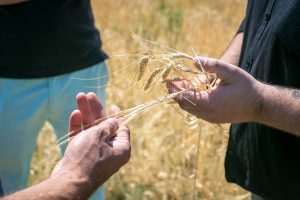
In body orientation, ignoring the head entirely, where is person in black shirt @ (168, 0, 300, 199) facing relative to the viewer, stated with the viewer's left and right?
facing the viewer and to the left of the viewer

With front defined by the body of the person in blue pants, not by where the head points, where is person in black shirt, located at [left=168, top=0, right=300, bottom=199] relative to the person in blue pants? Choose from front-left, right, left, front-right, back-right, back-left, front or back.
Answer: front-left

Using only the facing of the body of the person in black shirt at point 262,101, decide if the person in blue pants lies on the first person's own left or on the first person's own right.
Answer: on the first person's own right
